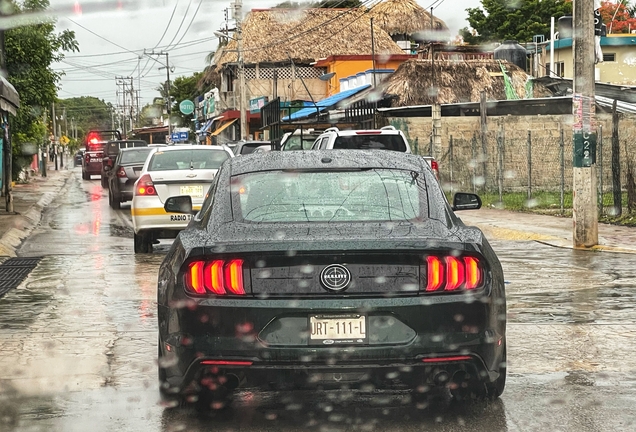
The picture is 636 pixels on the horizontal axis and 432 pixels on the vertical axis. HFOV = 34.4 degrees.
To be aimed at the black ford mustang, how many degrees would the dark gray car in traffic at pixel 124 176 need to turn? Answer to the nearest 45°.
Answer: approximately 180°

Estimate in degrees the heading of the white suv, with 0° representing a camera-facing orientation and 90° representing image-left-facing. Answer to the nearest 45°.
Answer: approximately 180°

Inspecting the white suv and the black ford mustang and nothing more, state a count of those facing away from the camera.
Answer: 2

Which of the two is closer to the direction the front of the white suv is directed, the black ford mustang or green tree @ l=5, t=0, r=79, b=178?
the green tree

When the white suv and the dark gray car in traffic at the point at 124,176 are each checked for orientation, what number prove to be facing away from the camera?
2

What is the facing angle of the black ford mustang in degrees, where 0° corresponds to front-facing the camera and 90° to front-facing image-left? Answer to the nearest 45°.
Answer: approximately 180°

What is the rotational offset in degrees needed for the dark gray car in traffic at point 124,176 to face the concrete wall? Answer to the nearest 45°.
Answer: approximately 90° to its right

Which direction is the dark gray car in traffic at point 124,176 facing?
away from the camera
